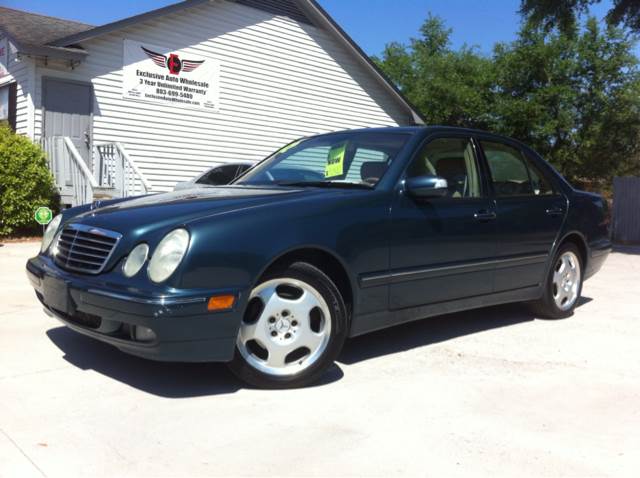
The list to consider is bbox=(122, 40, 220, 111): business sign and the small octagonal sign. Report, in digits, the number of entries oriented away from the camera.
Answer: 0

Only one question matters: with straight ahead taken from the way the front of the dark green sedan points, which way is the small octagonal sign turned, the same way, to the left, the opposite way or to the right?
to the left

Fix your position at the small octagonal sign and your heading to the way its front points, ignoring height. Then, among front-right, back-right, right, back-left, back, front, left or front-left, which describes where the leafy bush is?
back

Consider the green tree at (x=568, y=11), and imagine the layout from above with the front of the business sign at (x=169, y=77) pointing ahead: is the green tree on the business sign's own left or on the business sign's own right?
on the business sign's own left

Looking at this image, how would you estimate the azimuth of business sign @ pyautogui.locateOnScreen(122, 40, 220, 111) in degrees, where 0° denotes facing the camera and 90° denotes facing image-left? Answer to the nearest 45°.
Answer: approximately 315°

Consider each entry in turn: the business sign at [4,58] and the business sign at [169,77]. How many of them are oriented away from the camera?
0

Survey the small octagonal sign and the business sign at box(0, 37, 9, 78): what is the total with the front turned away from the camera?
0
